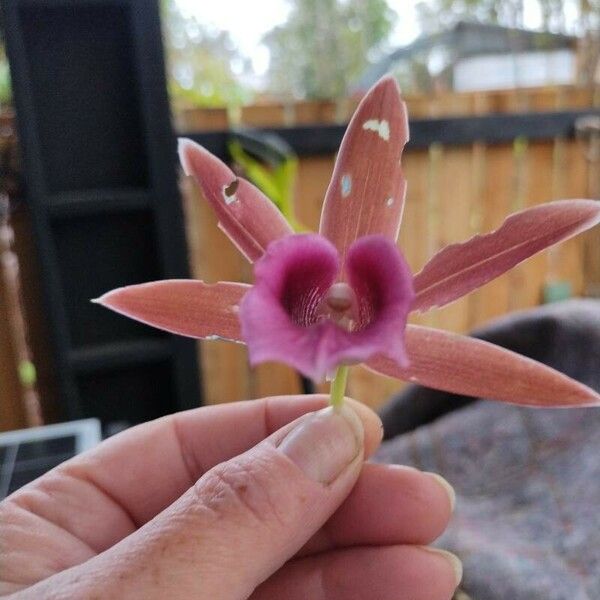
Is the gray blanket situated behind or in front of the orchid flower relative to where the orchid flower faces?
behind

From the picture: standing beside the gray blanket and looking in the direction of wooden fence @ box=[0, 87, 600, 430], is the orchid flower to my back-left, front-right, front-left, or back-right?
back-left

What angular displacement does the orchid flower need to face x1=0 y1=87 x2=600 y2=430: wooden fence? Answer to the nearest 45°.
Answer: approximately 180°

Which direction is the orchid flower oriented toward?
toward the camera

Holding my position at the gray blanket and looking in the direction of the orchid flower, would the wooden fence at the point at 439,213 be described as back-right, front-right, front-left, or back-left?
back-right
